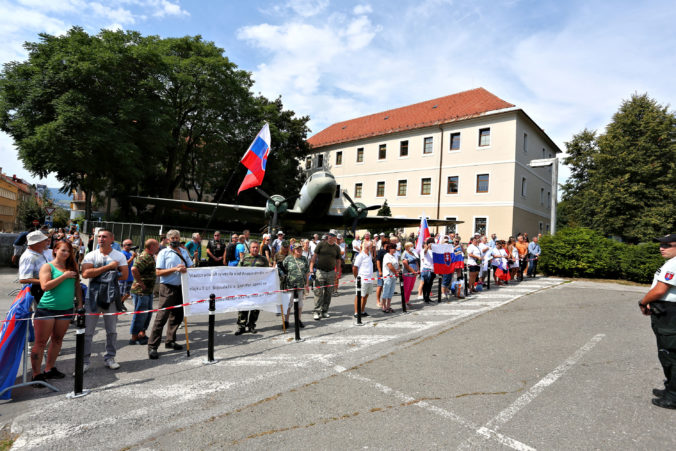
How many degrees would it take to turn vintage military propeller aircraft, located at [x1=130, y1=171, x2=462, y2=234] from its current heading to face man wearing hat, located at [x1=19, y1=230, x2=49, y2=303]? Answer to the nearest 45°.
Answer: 0° — it already faces them

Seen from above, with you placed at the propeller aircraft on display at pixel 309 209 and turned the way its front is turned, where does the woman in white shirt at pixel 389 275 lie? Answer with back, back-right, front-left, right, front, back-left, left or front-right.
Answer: front

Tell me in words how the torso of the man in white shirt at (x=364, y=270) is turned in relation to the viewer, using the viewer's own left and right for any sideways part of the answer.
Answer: facing the viewer and to the right of the viewer

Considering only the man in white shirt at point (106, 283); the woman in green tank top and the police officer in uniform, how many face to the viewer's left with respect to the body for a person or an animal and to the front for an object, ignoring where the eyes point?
1

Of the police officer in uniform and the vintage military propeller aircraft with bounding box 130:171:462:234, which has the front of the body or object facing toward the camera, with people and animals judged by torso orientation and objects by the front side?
the vintage military propeller aircraft

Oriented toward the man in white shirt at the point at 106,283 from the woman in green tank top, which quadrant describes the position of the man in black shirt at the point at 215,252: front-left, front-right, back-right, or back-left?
front-left

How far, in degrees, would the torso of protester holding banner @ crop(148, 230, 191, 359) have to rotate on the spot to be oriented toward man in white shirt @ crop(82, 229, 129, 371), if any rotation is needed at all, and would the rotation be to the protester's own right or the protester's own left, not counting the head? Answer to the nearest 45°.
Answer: approximately 90° to the protester's own right

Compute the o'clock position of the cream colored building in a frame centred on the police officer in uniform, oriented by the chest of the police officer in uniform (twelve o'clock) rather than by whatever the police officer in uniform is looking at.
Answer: The cream colored building is roughly at 2 o'clock from the police officer in uniform.

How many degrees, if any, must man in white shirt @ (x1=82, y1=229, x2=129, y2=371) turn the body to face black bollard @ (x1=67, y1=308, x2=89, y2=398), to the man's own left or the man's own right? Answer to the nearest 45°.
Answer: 0° — they already face it

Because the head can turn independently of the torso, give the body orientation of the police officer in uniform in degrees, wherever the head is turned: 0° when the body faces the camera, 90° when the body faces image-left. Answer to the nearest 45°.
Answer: approximately 90°

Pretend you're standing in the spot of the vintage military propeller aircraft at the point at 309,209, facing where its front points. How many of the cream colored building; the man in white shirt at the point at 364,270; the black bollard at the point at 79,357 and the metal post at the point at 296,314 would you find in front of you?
3

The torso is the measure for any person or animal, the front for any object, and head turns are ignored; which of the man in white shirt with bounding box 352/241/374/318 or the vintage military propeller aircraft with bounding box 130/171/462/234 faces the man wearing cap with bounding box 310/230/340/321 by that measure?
the vintage military propeller aircraft

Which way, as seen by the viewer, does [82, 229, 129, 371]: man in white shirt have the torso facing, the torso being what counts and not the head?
toward the camera
